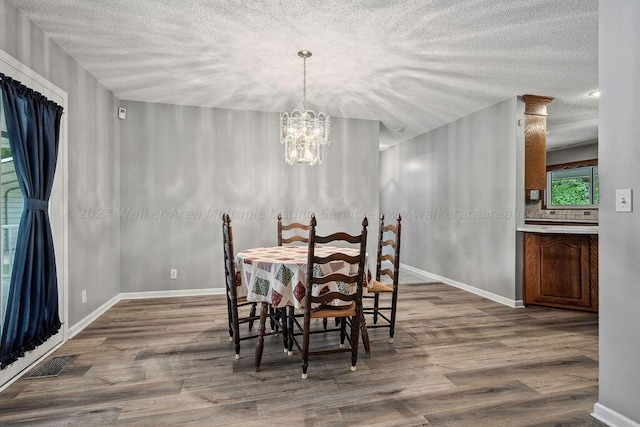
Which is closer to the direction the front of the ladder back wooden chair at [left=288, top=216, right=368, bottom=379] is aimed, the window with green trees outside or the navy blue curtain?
the window with green trees outside

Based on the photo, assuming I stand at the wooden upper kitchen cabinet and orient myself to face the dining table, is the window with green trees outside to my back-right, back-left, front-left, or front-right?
back-right

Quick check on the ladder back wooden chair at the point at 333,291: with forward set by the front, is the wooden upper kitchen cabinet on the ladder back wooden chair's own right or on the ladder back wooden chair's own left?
on the ladder back wooden chair's own right

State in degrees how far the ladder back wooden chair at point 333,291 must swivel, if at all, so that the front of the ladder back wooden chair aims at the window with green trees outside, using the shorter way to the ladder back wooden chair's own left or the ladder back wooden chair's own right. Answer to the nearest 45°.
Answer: approximately 45° to the ladder back wooden chair's own right

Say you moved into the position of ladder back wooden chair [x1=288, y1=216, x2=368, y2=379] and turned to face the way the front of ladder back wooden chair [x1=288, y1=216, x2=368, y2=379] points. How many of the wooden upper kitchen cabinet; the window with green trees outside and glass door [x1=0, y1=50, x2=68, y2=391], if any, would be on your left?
1

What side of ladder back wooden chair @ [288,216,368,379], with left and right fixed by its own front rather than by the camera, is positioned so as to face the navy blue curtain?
left

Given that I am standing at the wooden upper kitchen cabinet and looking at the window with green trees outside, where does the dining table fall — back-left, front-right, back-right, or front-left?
back-left

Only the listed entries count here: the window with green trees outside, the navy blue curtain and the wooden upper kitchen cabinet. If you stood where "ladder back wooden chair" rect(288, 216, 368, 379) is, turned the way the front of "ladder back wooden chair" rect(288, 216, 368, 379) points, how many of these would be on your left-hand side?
1

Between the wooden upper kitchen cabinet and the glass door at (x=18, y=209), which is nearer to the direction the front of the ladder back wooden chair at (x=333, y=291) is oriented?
the wooden upper kitchen cabinet

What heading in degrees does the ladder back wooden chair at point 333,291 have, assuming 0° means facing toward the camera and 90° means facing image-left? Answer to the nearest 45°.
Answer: approximately 180°

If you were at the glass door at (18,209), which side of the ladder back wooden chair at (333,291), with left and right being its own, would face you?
left
